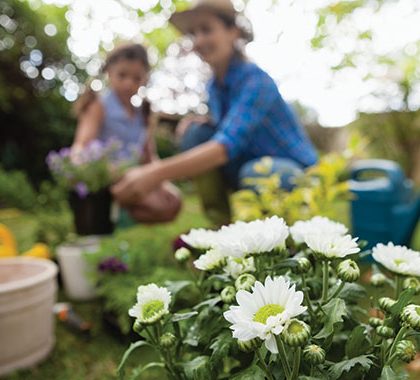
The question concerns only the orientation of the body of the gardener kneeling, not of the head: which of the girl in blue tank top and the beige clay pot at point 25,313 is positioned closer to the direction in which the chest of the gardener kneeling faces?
the beige clay pot

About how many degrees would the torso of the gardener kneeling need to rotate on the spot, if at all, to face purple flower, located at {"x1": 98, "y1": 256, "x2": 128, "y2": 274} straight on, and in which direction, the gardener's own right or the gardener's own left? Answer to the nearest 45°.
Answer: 0° — they already face it

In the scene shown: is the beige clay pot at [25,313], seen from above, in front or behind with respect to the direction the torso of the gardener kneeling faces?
in front

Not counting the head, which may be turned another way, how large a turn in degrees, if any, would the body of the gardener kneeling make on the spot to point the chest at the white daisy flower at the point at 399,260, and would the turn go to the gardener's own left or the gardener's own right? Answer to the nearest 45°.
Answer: approximately 45° to the gardener's own left

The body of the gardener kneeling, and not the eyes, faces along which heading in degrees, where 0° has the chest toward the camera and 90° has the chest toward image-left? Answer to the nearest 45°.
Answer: approximately 45°

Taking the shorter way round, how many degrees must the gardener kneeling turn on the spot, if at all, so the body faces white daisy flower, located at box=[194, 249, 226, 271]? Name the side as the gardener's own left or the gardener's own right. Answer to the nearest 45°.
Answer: approximately 45° to the gardener's own left

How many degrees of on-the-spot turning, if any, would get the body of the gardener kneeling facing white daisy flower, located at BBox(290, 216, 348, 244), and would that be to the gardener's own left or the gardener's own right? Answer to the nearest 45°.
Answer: approximately 45° to the gardener's own left

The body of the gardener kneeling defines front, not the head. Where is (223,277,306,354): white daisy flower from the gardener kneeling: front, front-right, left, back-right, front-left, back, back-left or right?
front-left

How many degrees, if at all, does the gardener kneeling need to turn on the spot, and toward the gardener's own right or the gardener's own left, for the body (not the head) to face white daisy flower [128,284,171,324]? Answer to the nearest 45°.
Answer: approximately 45° to the gardener's own left

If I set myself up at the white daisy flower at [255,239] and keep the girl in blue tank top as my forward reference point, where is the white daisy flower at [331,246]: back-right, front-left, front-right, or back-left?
back-right
